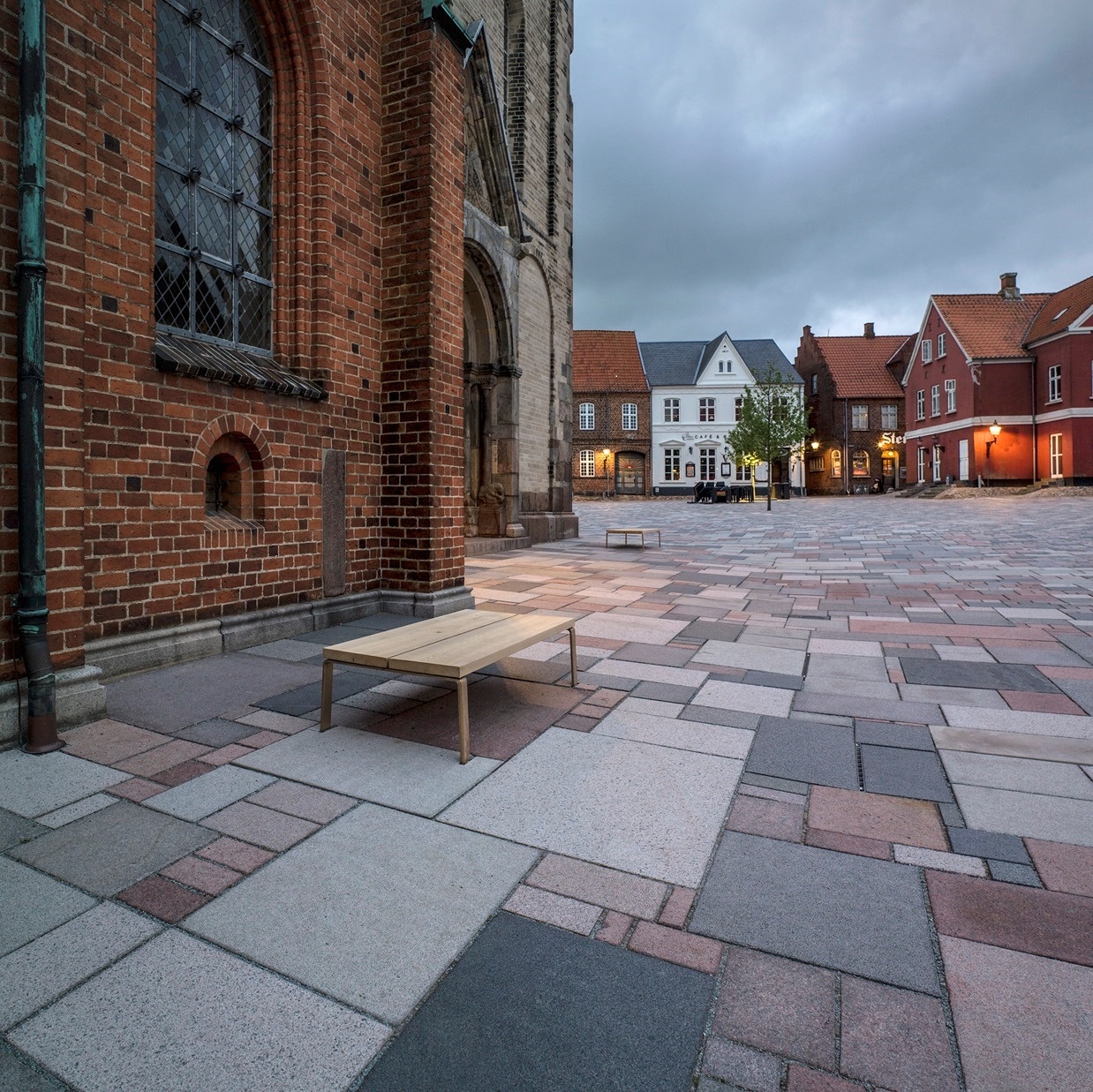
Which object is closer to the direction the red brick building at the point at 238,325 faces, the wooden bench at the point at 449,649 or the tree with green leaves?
the wooden bench

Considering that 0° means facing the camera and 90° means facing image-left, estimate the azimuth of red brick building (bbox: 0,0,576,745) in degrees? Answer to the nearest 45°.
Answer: approximately 315°
